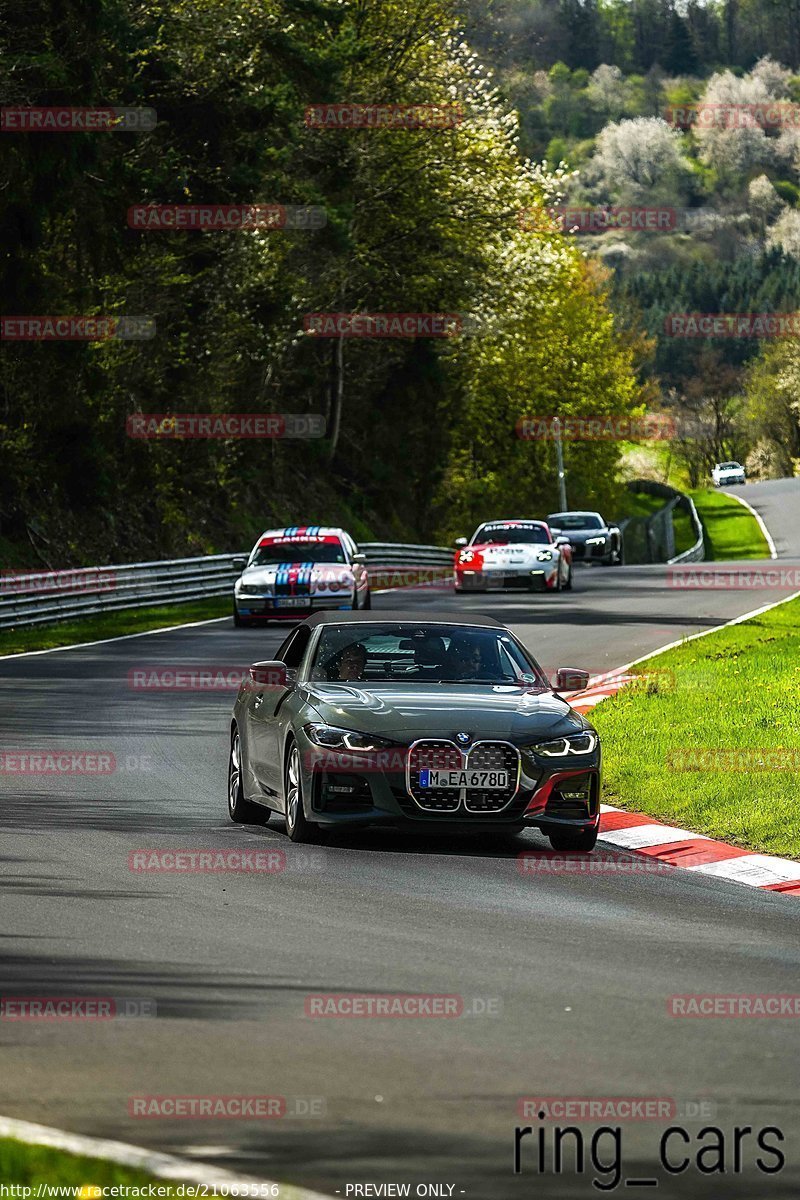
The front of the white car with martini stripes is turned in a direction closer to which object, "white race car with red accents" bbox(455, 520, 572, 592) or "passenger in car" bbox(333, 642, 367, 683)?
the passenger in car

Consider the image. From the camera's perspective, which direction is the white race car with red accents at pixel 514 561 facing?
toward the camera

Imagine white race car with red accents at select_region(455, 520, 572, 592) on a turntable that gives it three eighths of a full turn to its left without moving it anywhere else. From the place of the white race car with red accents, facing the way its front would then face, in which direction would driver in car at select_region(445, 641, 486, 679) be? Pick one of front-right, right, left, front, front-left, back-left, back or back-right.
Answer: back-right

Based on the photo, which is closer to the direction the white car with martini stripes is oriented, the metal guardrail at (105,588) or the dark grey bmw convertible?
the dark grey bmw convertible

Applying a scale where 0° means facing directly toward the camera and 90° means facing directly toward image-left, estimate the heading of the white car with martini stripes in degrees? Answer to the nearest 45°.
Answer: approximately 0°

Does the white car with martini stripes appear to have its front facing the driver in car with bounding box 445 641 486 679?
yes

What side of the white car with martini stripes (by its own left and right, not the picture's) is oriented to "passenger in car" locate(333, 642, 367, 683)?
front

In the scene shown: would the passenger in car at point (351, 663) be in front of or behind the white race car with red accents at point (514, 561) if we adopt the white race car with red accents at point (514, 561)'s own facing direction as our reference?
in front

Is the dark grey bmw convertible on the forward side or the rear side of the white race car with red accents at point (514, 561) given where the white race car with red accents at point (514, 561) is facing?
on the forward side

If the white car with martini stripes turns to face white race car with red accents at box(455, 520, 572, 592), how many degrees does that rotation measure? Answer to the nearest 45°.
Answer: approximately 135° to its left

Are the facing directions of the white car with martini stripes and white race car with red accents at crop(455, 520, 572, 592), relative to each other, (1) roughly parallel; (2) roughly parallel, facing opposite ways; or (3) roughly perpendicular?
roughly parallel

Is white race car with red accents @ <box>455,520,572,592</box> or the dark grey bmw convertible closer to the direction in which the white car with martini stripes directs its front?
the dark grey bmw convertible
